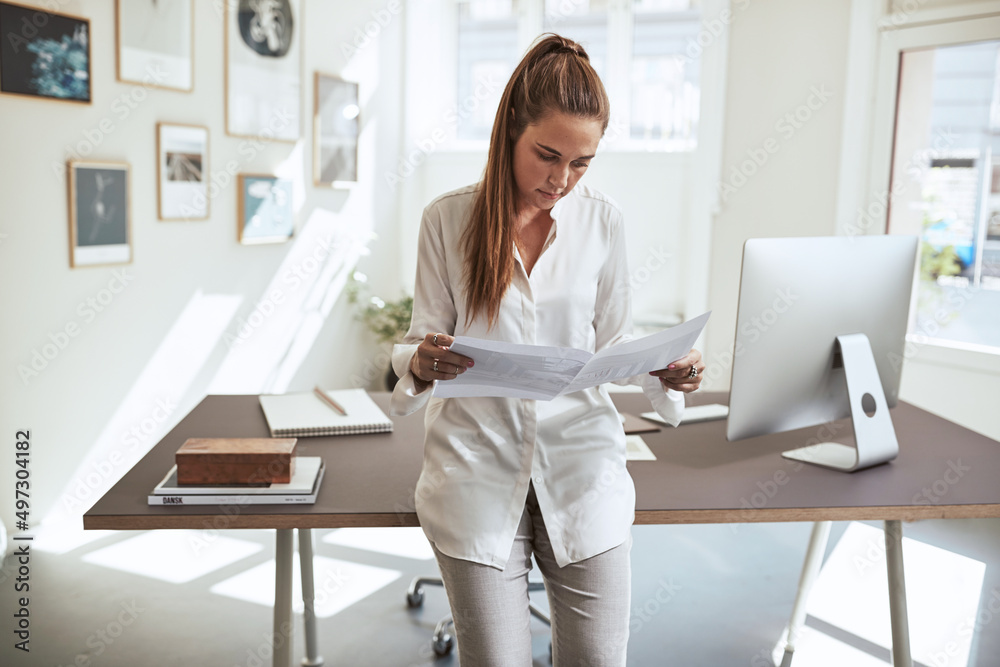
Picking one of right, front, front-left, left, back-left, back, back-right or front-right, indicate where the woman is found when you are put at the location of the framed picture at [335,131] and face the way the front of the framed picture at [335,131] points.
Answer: front-right

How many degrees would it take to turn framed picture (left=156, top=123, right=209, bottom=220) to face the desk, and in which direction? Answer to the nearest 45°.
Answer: approximately 45° to its right

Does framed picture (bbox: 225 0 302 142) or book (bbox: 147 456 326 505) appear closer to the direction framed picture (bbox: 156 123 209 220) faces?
the book

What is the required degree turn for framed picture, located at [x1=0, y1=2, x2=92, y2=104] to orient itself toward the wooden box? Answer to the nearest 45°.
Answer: approximately 45° to its right

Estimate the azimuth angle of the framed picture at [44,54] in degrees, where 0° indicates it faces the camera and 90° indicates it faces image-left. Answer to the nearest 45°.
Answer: approximately 315°

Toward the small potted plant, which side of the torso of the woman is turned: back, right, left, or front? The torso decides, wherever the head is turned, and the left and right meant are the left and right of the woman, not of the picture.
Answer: back

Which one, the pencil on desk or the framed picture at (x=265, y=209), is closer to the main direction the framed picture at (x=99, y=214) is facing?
the pencil on desk

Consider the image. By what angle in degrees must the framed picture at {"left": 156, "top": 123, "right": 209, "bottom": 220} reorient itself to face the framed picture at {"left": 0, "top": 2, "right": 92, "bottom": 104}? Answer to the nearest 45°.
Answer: approximately 90° to its right

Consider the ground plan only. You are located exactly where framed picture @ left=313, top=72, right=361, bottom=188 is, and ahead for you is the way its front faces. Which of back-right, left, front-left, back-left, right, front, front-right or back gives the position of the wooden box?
front-right

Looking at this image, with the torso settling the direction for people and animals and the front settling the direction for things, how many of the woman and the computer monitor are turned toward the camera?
1

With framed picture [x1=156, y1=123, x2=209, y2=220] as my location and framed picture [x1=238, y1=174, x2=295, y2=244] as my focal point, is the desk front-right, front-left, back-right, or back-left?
back-right

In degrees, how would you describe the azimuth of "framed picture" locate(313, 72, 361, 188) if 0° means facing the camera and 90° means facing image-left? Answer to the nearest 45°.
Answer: approximately 315°

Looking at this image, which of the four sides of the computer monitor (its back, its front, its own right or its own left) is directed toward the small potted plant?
front

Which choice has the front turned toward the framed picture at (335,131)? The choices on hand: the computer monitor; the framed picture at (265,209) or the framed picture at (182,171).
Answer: the computer monitor

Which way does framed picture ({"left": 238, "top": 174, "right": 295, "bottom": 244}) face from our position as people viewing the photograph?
facing the viewer and to the right of the viewer

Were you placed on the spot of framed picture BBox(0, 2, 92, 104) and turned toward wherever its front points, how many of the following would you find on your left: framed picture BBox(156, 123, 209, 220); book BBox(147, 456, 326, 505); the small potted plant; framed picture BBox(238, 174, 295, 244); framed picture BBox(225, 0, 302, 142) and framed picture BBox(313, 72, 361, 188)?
5
